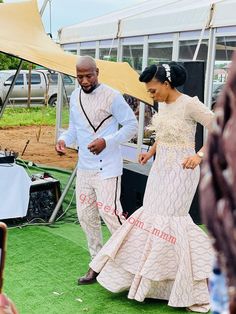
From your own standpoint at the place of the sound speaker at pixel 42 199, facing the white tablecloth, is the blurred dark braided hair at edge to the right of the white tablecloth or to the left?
left

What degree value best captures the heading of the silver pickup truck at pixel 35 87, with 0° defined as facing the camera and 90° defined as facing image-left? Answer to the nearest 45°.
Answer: approximately 90°

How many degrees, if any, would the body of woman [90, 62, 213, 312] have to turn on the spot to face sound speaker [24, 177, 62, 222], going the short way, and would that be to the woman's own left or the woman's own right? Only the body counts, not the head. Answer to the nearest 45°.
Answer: approximately 90° to the woman's own right

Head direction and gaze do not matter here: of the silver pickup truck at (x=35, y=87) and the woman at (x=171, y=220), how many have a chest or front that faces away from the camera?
0

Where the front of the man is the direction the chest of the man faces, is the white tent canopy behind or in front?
behind

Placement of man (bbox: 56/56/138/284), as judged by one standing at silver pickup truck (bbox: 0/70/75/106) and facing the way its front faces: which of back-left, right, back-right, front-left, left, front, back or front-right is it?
left

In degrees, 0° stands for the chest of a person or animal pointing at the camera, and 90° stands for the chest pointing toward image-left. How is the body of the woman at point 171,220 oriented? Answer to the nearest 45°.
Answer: approximately 45°

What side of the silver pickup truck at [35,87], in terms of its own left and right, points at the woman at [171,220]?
left

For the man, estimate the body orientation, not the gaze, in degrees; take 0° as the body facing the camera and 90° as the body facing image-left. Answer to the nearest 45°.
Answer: approximately 45°

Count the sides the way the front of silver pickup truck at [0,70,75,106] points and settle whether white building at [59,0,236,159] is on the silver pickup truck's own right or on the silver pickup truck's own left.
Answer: on the silver pickup truck's own left
